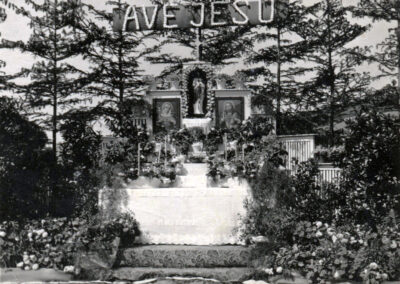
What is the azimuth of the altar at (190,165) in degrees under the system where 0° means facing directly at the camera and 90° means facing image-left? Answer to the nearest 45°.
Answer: approximately 0°

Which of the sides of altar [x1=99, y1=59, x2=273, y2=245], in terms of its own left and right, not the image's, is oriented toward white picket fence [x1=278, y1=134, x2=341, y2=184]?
left

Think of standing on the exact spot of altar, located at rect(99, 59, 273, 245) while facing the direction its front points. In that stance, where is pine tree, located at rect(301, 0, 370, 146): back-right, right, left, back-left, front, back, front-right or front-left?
back-left

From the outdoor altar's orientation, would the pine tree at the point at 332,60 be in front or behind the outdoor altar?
behind

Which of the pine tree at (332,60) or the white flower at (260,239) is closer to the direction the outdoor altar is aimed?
the white flower

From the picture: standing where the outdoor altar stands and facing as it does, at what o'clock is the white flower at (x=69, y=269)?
The white flower is roughly at 2 o'clock from the outdoor altar.

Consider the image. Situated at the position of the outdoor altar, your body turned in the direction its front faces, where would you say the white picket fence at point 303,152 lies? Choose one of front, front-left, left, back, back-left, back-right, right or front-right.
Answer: back-left

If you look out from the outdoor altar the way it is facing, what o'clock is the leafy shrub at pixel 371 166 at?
The leafy shrub is roughly at 9 o'clock from the outdoor altar.

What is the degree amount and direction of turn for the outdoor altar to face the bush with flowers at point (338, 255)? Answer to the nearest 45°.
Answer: approximately 45° to its left

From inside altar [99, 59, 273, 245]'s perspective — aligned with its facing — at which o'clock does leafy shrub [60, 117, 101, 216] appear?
The leafy shrub is roughly at 3 o'clock from the altar.

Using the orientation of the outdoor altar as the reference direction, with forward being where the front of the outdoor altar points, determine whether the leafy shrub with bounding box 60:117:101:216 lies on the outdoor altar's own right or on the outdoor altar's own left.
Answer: on the outdoor altar's own right
